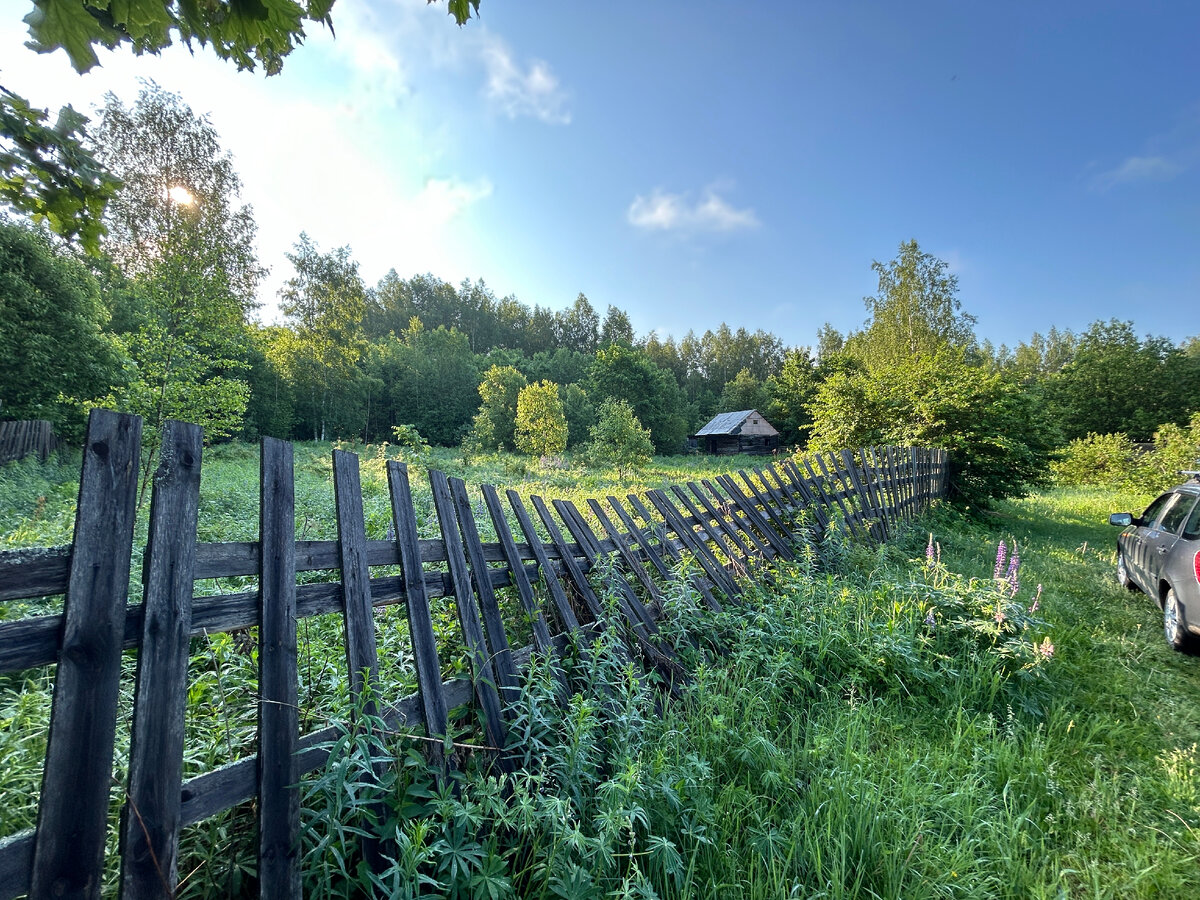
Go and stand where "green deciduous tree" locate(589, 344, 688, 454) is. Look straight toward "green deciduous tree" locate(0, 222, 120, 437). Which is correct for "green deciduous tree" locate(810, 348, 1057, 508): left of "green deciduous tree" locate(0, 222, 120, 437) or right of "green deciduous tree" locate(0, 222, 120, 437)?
left

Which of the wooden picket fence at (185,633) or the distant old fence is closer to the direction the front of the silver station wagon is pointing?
the distant old fence

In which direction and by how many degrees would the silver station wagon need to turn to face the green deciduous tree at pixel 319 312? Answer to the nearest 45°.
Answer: approximately 45° to its left

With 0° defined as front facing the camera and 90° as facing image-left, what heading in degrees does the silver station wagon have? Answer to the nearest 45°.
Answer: approximately 135°

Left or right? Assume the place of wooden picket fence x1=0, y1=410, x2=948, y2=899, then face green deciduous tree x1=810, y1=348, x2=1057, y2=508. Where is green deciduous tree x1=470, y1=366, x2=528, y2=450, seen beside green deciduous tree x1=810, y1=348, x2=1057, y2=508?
left
